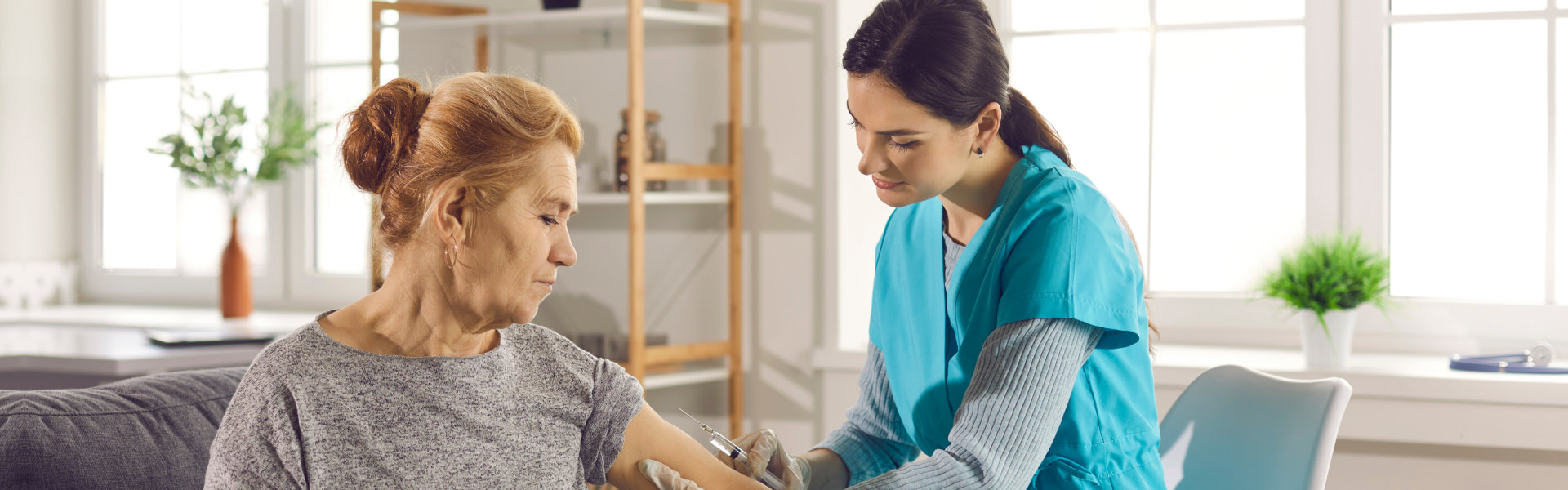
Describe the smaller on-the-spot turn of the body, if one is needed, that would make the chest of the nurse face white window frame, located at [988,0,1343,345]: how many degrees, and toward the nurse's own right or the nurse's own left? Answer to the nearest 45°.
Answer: approximately 180°

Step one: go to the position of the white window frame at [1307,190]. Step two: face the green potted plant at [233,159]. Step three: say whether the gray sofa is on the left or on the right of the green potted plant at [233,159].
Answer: left

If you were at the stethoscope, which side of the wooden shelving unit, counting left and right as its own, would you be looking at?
left

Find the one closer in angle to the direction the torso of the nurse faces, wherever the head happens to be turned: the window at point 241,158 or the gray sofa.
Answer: the gray sofa

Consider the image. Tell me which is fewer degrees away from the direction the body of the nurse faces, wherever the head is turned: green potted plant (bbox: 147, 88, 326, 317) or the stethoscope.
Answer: the green potted plant

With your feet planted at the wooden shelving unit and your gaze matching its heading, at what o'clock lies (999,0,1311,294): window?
The window is roughly at 8 o'clock from the wooden shelving unit.

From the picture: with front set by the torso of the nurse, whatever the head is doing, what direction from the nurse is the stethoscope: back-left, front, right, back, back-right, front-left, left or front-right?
back

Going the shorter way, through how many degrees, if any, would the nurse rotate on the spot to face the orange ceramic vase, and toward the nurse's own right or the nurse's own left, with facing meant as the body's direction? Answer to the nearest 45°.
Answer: approximately 90° to the nurse's own right

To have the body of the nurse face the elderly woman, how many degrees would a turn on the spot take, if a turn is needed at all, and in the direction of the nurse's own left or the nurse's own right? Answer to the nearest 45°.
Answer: approximately 45° to the nurse's own right

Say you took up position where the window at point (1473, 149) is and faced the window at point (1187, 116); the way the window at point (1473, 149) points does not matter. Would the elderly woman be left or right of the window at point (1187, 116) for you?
left

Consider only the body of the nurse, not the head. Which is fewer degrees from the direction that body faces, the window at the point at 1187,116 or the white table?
the white table

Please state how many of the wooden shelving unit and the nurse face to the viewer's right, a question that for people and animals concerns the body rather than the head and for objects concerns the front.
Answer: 0
